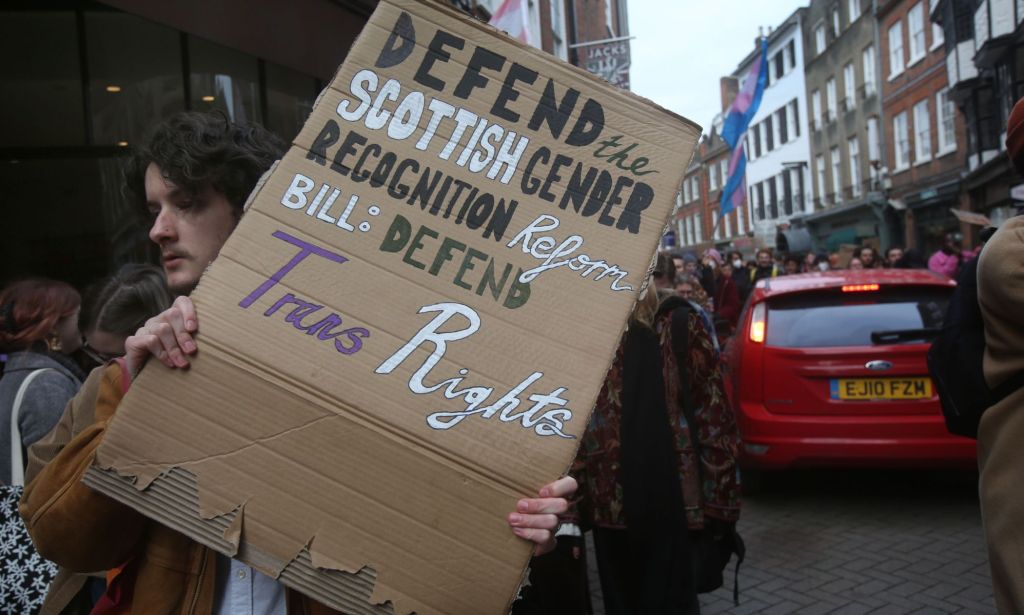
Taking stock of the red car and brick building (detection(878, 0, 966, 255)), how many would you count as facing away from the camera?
1

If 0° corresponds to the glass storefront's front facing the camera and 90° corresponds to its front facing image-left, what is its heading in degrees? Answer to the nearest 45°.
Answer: approximately 315°

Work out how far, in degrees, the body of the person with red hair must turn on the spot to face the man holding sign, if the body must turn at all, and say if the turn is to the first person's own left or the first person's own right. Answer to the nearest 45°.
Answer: approximately 135° to the first person's own right

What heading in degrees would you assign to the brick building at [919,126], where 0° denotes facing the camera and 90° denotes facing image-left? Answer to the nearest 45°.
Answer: approximately 45°

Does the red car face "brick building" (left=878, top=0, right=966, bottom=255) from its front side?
yes

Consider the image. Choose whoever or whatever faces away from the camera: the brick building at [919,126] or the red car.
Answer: the red car

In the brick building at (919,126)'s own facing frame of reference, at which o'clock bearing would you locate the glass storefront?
The glass storefront is roughly at 11 o'clock from the brick building.

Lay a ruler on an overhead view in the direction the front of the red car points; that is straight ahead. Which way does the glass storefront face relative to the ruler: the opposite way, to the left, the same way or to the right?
to the right

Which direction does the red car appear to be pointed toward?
away from the camera

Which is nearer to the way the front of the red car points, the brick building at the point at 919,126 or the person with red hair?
the brick building

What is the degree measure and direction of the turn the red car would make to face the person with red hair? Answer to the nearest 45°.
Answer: approximately 135° to its left

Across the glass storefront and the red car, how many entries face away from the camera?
1
